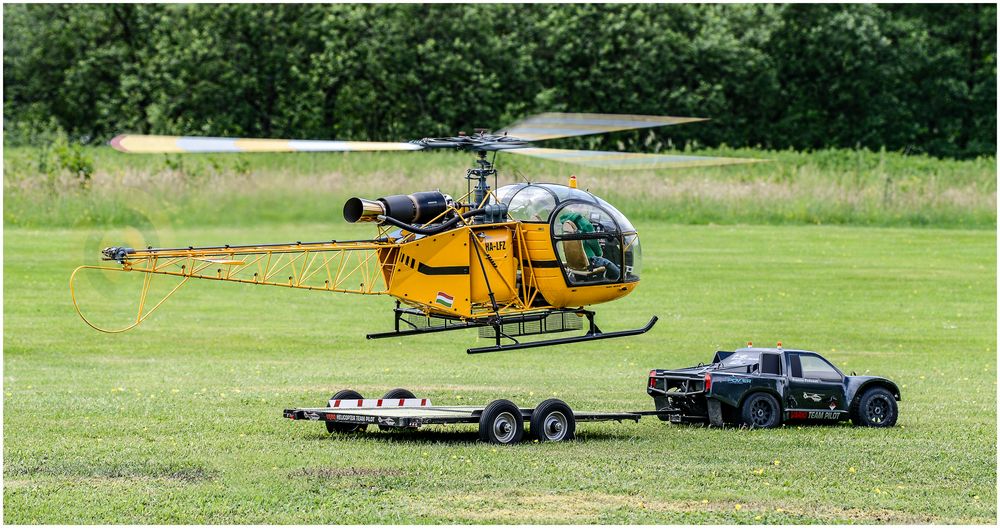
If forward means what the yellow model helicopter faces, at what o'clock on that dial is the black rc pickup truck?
The black rc pickup truck is roughly at 1 o'clock from the yellow model helicopter.

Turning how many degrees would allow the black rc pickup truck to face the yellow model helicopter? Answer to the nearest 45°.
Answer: approximately 180°

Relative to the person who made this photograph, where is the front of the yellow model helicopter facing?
facing away from the viewer and to the right of the viewer

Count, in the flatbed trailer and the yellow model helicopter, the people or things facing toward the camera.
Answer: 0

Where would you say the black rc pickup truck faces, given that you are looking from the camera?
facing away from the viewer and to the right of the viewer

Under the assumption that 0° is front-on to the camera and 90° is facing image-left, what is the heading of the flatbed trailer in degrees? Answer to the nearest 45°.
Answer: approximately 225°

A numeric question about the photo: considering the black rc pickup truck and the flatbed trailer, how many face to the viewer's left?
0

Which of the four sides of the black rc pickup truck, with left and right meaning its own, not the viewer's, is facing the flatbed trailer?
back
